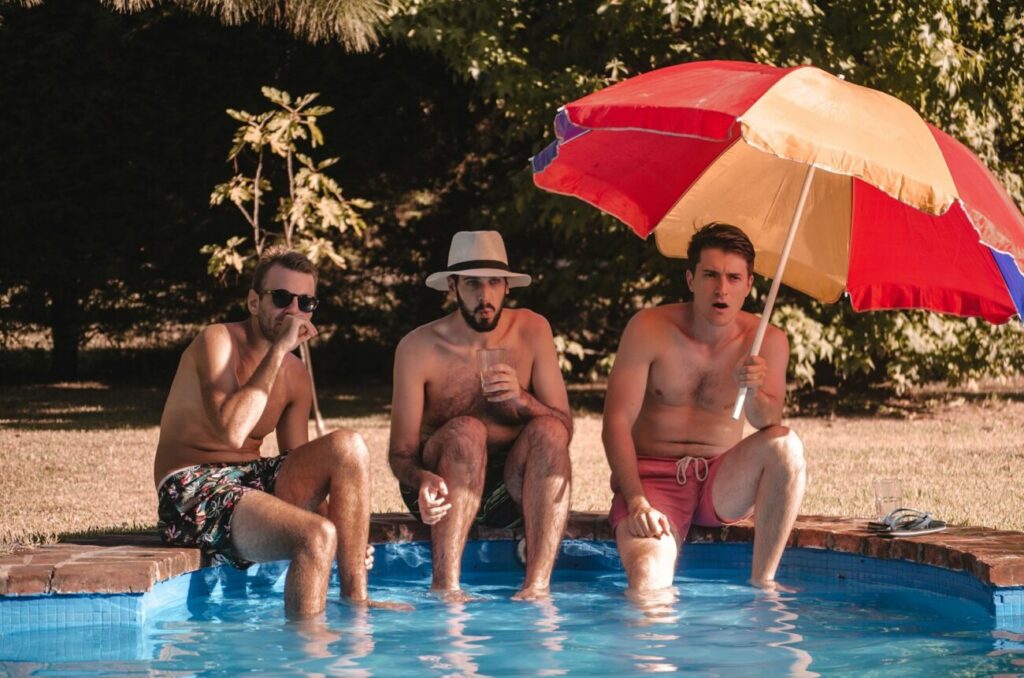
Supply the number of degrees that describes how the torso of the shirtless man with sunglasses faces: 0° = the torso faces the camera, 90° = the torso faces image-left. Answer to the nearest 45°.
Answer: approximately 315°

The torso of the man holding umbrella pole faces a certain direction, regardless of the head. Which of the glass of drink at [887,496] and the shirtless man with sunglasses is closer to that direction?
the shirtless man with sunglasses

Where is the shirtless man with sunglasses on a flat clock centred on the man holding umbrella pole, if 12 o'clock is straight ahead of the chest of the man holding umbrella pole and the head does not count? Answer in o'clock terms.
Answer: The shirtless man with sunglasses is roughly at 2 o'clock from the man holding umbrella pole.

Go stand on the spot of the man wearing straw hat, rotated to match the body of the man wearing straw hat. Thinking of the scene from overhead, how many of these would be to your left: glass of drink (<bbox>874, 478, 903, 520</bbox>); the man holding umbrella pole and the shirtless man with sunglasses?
2

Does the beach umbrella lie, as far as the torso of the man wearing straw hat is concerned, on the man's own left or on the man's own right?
on the man's own left

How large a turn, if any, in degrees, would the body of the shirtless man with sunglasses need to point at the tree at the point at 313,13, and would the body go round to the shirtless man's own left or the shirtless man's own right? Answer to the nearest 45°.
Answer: approximately 135° to the shirtless man's own left

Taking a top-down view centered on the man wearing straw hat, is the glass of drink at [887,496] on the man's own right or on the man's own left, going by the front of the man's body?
on the man's own left

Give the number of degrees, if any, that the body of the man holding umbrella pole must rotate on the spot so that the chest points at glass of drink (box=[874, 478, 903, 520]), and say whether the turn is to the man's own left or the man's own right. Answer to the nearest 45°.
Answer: approximately 90° to the man's own left

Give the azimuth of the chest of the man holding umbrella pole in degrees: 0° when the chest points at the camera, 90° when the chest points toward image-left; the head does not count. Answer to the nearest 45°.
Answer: approximately 0°

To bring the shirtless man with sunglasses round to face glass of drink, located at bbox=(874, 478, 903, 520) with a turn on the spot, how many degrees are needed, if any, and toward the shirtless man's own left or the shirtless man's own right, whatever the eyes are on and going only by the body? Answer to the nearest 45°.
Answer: approximately 45° to the shirtless man's own left

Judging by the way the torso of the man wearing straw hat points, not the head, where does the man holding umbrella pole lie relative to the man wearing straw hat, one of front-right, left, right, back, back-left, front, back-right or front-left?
left
